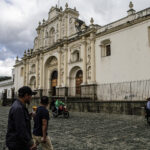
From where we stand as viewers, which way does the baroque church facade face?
facing the viewer and to the left of the viewer

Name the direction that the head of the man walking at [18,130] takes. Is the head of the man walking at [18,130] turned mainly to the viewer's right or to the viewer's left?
to the viewer's right

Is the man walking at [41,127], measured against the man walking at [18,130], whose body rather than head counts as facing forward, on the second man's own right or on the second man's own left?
on the second man's own left

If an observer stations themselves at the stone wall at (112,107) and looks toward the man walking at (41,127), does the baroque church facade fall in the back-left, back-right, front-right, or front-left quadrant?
back-right

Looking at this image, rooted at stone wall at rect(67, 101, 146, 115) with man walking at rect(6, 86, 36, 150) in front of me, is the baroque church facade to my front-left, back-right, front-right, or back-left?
back-right

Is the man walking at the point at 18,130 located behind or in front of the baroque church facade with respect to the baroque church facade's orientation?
in front
